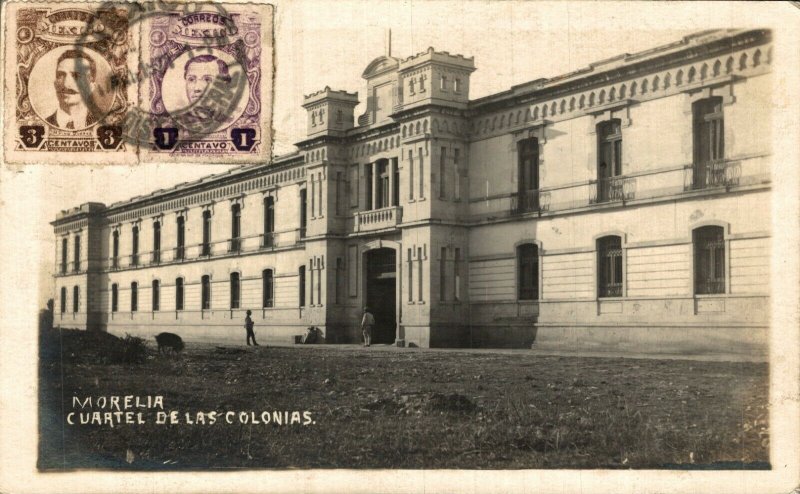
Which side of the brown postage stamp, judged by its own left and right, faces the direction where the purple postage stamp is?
left

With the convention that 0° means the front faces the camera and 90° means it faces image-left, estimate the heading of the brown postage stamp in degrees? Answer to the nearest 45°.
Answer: approximately 0°

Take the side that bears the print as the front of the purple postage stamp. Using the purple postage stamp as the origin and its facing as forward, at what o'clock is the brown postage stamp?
The brown postage stamp is roughly at 3 o'clock from the purple postage stamp.

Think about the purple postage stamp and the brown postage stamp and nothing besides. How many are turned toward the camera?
2
